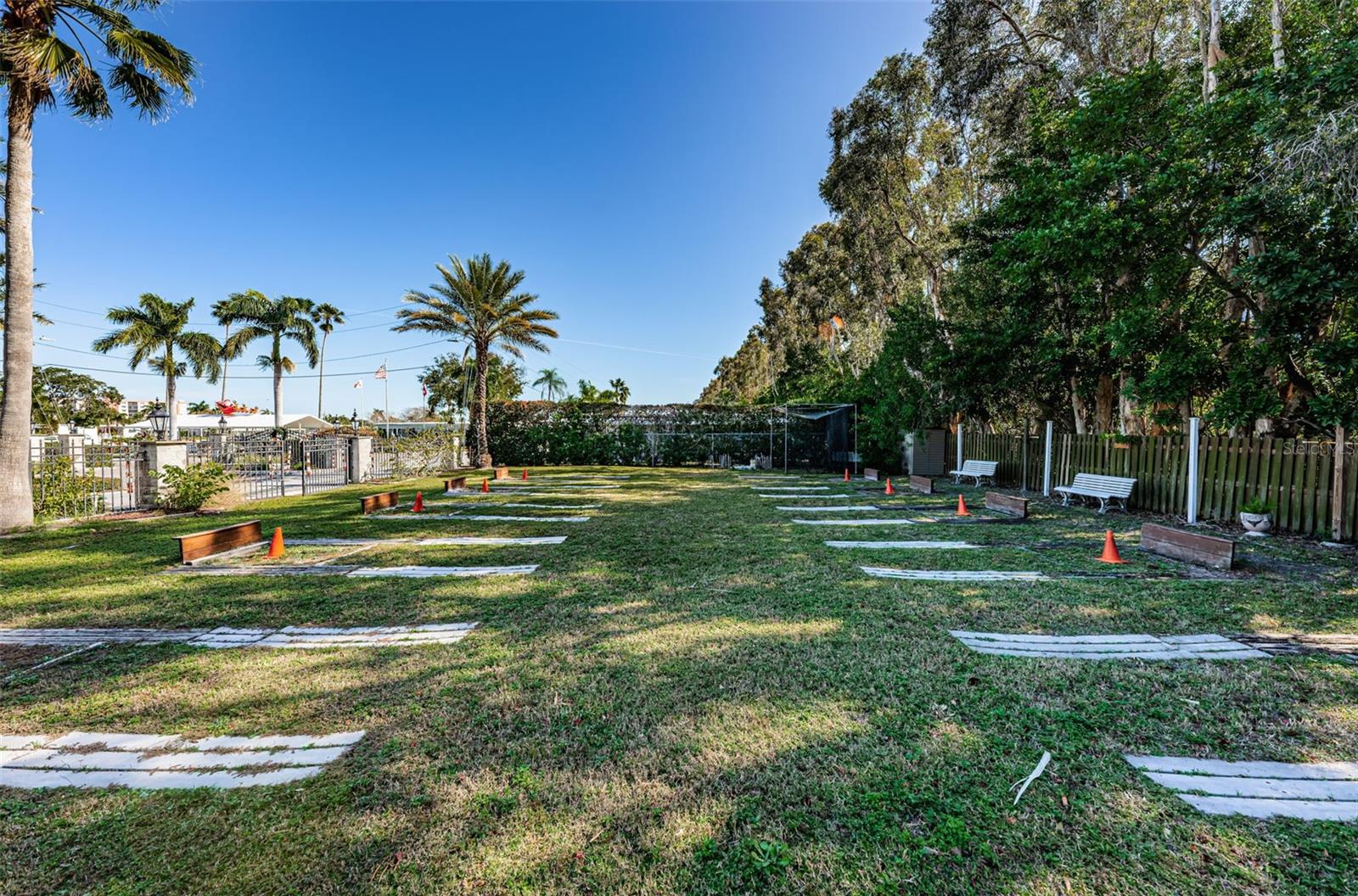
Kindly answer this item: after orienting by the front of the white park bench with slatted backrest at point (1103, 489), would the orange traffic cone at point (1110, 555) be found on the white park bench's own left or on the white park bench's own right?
on the white park bench's own left

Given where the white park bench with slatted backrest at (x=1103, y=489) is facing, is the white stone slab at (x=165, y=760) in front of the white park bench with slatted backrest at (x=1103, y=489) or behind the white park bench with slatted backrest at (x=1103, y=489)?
in front

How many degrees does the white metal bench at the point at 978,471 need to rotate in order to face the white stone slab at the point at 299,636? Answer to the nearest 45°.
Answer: approximately 45° to its left

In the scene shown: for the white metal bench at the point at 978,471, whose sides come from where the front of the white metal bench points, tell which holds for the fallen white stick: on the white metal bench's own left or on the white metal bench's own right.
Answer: on the white metal bench's own left

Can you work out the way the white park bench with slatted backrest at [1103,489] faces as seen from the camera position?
facing the viewer and to the left of the viewer

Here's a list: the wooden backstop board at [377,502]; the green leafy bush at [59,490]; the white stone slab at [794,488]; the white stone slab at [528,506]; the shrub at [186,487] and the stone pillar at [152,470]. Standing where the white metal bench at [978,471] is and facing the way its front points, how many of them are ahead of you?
6

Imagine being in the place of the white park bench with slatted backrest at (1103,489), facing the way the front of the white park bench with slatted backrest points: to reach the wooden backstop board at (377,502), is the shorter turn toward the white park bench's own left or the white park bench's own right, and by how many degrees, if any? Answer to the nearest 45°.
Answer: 0° — it already faces it

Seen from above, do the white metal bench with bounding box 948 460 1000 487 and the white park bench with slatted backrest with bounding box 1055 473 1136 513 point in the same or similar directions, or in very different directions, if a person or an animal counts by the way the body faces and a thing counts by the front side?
same or similar directions

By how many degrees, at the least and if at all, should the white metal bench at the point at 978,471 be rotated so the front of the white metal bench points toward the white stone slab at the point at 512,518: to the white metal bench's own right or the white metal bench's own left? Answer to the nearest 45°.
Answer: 0° — it already faces it

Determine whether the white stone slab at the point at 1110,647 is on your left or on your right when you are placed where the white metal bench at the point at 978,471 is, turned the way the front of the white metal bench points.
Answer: on your left

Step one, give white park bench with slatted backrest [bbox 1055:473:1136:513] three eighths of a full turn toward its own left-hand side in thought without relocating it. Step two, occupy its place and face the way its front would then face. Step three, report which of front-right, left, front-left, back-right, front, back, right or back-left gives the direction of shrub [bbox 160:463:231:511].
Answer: back-right

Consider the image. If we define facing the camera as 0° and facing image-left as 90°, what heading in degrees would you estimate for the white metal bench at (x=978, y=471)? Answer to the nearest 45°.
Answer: approximately 45°

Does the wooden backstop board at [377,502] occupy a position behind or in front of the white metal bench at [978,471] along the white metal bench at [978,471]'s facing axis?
in front

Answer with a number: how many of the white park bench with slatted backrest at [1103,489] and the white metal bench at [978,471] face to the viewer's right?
0

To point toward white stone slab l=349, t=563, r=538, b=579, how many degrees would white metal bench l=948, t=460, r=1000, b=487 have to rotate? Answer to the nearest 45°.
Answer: approximately 45° to its left

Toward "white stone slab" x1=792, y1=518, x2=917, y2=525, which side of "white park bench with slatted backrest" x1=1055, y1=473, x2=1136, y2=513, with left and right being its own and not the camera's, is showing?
front

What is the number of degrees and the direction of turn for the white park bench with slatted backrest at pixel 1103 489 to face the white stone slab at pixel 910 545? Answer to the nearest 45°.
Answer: approximately 45° to its left
